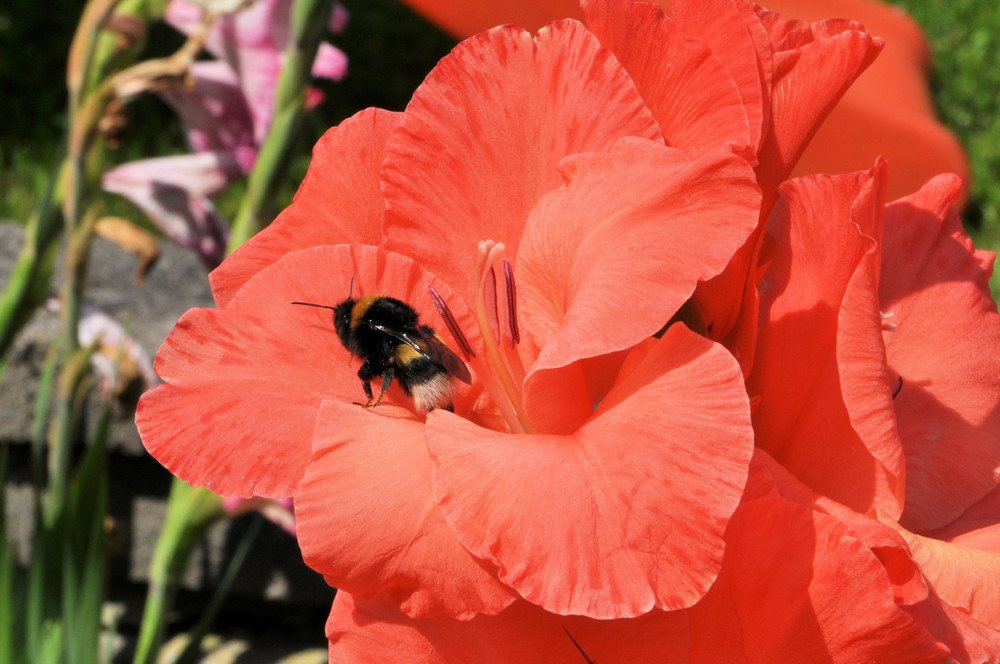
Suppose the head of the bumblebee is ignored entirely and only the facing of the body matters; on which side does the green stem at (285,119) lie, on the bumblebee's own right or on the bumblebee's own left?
on the bumblebee's own right

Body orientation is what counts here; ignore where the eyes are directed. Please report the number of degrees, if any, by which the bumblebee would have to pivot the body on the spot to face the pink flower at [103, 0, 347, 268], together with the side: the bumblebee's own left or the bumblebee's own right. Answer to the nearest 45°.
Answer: approximately 90° to the bumblebee's own right

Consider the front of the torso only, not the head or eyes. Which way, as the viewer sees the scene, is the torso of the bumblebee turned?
to the viewer's left
